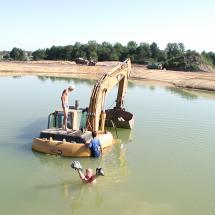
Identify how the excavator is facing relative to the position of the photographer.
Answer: facing away from the viewer and to the right of the viewer
